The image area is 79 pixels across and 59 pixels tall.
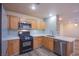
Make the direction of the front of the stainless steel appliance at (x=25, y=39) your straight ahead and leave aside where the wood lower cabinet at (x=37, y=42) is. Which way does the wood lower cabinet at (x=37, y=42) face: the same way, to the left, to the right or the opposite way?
the same way

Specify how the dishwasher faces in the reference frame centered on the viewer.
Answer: facing the viewer and to the left of the viewer

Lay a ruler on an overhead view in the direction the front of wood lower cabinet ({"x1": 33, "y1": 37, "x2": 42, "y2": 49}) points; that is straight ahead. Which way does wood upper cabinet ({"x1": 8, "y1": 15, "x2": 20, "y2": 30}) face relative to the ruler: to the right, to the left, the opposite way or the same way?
the same way

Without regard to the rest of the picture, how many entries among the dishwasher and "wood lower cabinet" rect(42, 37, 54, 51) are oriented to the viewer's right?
0

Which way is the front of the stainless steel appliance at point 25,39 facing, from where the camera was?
facing the viewer and to the right of the viewer

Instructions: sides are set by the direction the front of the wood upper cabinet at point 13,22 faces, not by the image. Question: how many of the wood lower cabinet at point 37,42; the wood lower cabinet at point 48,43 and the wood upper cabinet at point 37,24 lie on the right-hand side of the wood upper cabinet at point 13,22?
0

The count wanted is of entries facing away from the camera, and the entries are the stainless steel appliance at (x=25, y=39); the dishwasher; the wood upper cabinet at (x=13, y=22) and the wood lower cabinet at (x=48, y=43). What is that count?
0

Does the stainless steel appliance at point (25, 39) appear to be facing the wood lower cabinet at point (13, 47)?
no

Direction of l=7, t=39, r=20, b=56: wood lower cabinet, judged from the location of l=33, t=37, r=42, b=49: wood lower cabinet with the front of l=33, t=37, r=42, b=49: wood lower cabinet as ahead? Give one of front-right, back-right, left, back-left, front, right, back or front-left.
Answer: right

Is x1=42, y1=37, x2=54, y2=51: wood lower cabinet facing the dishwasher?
no

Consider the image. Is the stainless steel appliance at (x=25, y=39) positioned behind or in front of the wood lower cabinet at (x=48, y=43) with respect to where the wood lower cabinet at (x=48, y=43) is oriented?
in front

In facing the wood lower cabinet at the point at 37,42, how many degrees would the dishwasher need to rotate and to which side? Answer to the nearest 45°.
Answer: approximately 90° to its right

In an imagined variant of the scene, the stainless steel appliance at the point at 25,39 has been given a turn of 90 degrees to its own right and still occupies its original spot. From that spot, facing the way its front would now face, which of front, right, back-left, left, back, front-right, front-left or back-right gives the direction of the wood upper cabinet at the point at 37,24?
back

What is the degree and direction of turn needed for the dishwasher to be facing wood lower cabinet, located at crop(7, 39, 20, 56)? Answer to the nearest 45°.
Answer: approximately 45° to its right
